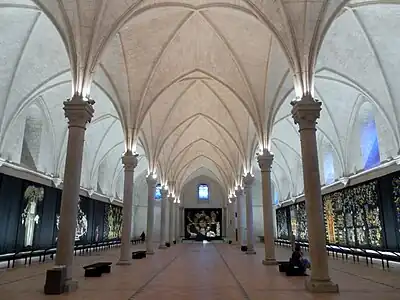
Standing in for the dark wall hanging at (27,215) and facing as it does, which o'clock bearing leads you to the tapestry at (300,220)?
The tapestry is roughly at 10 o'clock from the dark wall hanging.

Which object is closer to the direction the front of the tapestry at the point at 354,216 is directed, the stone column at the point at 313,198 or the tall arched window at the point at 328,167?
the stone column

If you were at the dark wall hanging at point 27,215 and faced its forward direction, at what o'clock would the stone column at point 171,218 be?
The stone column is roughly at 9 o'clock from the dark wall hanging.

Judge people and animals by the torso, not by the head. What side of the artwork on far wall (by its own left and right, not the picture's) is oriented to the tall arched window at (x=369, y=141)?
front

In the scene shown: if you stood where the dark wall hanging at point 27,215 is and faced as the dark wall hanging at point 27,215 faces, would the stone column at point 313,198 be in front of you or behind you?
in front

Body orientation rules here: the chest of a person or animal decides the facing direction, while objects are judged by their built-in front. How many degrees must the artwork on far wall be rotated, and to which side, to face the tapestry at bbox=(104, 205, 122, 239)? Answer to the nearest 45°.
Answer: approximately 45° to its right

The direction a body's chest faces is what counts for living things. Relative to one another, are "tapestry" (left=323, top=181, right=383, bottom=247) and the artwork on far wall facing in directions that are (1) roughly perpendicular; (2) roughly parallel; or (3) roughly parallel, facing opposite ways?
roughly perpendicular

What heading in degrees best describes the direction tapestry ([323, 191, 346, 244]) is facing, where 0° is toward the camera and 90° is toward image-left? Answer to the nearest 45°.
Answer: approximately 45°

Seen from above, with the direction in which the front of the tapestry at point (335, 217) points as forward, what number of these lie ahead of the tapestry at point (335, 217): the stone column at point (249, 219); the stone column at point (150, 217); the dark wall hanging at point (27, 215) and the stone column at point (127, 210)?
4

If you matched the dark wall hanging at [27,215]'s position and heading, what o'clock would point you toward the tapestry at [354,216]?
The tapestry is roughly at 11 o'clock from the dark wall hanging.

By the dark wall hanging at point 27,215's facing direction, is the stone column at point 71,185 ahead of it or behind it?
ahead

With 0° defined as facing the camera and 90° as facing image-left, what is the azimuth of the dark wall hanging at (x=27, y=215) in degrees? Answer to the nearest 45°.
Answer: approximately 315°

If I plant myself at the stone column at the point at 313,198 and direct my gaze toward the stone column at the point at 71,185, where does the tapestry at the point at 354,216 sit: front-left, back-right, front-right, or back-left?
back-right

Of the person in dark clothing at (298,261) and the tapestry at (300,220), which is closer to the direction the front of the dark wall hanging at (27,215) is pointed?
the person in dark clothing

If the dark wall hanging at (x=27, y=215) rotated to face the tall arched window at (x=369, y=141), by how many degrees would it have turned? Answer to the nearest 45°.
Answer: approximately 45° to its left

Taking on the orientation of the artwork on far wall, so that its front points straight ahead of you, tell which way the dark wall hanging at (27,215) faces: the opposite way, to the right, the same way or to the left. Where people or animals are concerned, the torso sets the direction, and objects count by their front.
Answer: to the left
